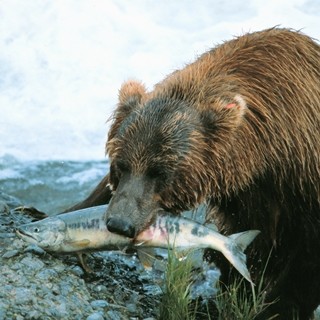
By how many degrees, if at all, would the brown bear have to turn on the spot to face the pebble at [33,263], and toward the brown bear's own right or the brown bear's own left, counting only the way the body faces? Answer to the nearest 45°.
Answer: approximately 45° to the brown bear's own right

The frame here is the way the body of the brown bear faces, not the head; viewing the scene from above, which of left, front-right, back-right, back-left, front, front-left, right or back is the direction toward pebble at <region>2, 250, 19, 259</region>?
front-right

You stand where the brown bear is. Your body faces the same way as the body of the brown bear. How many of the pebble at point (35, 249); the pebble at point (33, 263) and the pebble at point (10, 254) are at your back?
0

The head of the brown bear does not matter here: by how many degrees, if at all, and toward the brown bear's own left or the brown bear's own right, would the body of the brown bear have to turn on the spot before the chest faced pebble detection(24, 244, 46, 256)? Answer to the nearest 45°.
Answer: approximately 45° to the brown bear's own right

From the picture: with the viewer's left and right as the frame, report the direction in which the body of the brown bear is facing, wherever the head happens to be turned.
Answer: facing the viewer and to the left of the viewer
